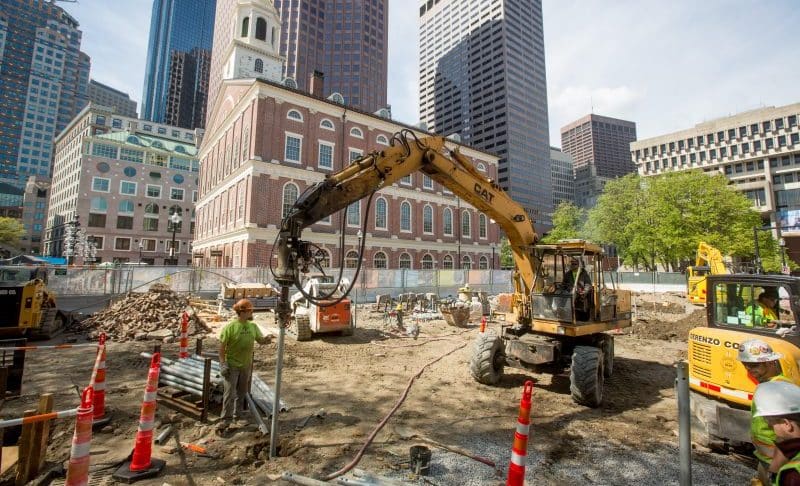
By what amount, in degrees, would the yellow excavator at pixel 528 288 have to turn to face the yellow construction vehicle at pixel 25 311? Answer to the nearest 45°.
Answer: approximately 45° to its right

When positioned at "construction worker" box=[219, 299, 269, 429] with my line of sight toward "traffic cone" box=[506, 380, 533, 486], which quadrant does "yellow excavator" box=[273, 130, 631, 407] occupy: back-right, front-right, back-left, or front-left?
front-left

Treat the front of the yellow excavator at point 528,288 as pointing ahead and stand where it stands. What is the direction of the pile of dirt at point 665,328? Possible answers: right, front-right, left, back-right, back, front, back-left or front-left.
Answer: back

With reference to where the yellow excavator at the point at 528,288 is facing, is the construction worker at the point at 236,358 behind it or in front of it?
in front

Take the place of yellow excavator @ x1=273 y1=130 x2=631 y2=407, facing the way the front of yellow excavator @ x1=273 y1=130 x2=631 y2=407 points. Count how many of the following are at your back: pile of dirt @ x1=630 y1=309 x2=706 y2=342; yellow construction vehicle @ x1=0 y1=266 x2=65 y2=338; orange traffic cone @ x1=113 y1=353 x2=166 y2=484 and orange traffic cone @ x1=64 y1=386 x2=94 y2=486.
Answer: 1

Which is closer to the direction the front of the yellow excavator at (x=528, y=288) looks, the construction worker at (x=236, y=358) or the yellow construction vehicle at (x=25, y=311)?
the construction worker

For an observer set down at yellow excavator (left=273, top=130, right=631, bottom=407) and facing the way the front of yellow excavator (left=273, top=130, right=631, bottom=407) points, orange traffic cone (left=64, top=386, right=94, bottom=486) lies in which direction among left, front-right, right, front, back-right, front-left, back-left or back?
front

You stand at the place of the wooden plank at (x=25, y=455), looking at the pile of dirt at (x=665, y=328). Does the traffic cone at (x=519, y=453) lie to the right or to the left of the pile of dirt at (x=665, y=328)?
right

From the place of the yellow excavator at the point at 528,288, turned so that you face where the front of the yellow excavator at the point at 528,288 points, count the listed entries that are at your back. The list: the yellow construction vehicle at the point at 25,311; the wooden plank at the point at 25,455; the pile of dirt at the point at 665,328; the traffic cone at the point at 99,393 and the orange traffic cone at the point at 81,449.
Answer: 1

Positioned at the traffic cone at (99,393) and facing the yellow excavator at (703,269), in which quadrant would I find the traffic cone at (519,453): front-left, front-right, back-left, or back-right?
front-right

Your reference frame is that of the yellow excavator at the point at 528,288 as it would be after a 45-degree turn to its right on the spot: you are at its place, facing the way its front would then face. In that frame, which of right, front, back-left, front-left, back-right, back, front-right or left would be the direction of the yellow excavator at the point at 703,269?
back-right

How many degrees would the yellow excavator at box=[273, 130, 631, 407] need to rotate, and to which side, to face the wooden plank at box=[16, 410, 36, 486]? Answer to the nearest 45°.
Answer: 0° — it already faces it

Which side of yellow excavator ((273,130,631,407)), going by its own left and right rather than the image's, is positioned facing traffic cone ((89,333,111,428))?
front

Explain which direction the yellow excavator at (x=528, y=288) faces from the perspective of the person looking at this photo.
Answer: facing the viewer and to the left of the viewer
